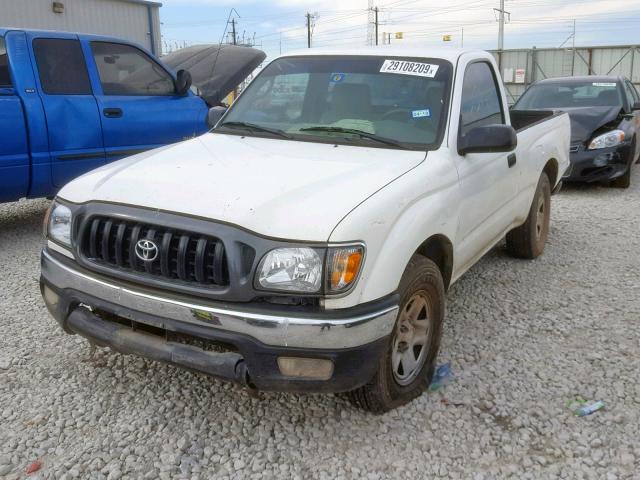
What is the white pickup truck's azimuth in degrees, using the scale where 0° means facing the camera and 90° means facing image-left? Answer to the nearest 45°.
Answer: approximately 45°

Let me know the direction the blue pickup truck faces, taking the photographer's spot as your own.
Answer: facing to the right of the viewer

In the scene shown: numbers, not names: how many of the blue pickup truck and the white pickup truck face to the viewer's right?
1

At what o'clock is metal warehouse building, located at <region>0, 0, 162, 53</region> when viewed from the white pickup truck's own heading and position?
The metal warehouse building is roughly at 4 o'clock from the white pickup truck.

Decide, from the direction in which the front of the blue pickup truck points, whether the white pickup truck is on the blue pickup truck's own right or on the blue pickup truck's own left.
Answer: on the blue pickup truck's own right

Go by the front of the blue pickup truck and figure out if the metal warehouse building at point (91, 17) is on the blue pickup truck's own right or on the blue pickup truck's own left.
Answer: on the blue pickup truck's own left

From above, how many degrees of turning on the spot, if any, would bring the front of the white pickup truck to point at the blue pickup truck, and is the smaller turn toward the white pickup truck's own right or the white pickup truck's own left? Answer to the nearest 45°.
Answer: approximately 90° to the white pickup truck's own right

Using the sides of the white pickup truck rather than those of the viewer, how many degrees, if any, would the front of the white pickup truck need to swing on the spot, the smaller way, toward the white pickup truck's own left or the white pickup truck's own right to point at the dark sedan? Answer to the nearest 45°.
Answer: approximately 180°

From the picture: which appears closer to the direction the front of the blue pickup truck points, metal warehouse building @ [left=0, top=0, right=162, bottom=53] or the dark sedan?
the dark sedan
